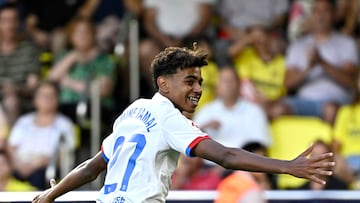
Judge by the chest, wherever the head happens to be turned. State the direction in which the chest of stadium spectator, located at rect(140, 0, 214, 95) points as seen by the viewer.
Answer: toward the camera

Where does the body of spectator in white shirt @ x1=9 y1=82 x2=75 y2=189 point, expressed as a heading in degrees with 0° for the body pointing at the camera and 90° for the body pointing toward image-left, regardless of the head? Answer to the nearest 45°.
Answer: approximately 0°

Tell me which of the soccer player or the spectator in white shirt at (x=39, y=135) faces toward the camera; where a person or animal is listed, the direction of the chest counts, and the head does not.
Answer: the spectator in white shirt

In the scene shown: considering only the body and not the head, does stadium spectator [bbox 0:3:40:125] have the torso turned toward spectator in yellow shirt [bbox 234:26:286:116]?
no

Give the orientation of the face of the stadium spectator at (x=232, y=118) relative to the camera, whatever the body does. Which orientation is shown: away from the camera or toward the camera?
toward the camera

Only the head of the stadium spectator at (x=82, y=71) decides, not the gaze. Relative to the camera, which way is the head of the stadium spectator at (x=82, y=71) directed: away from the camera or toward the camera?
toward the camera

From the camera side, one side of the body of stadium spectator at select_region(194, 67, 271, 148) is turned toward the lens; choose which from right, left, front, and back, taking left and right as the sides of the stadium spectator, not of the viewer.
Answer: front

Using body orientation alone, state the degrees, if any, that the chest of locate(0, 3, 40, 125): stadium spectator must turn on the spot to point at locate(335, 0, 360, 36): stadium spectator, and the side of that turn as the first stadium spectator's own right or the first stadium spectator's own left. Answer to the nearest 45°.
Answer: approximately 90° to the first stadium spectator's own left

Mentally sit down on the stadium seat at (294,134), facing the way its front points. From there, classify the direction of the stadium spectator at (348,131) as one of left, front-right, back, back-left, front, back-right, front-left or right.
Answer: left

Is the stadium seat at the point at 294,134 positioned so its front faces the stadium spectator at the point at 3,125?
no

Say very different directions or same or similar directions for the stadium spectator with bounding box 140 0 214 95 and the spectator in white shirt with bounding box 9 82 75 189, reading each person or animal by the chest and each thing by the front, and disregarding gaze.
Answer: same or similar directions

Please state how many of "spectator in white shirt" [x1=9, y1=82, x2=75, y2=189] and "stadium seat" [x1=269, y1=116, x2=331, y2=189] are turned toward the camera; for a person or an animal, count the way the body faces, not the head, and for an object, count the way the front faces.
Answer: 2

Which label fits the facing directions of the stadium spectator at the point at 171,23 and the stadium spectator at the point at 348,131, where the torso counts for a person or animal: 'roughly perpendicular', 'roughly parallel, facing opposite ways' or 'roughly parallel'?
roughly parallel

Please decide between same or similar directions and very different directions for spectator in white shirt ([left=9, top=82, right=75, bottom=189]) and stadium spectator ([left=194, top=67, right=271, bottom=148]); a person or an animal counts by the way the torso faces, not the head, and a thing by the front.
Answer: same or similar directions

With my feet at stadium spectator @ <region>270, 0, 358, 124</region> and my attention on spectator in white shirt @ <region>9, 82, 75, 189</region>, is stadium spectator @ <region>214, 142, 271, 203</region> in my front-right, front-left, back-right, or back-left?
front-left

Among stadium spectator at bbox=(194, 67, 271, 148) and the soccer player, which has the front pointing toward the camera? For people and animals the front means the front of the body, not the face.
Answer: the stadium spectator

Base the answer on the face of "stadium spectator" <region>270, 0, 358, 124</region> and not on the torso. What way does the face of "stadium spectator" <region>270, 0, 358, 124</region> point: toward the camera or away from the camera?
toward the camera
